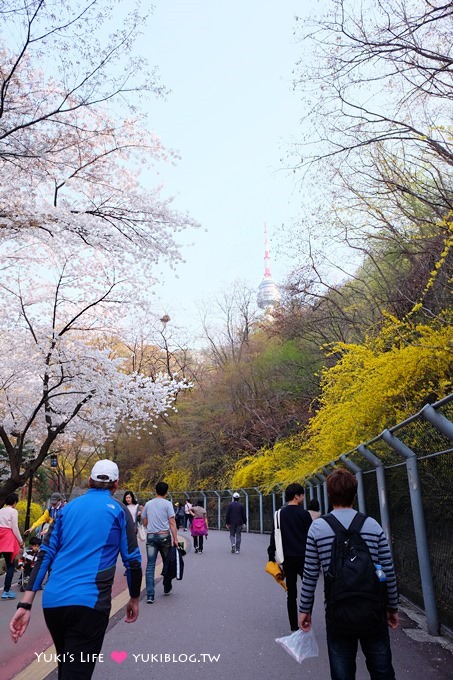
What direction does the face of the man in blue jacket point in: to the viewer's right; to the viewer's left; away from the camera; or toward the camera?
away from the camera

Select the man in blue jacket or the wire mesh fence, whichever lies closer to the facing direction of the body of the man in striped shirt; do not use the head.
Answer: the wire mesh fence

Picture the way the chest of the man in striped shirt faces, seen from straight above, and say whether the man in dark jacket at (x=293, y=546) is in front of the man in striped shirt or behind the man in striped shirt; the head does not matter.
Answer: in front

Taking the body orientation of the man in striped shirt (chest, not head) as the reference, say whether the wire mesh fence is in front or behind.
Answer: in front

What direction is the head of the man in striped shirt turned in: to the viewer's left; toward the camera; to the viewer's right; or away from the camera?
away from the camera

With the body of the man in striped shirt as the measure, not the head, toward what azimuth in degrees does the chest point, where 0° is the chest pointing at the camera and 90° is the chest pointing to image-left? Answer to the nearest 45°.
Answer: approximately 180°

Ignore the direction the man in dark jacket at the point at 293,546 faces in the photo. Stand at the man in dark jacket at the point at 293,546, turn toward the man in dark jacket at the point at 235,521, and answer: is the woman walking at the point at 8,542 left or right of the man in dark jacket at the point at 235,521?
left

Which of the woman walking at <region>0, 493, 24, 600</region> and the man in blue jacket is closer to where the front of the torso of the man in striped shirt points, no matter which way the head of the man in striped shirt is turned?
the woman walking

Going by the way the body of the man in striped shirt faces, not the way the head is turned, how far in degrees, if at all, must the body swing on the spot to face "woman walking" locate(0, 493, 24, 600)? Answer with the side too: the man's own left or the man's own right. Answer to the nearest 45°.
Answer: approximately 45° to the man's own left
